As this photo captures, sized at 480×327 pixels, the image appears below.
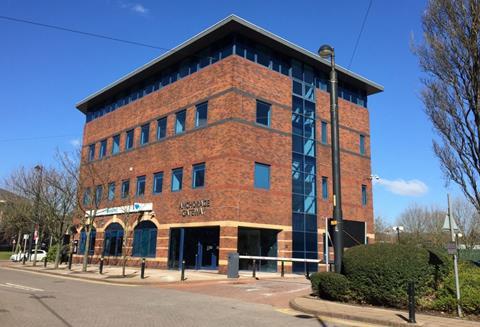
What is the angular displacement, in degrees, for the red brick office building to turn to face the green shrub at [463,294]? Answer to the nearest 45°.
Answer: approximately 45° to its left

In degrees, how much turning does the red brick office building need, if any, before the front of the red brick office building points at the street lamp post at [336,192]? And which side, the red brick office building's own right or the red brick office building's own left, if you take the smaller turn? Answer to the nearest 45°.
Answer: approximately 45° to the red brick office building's own left

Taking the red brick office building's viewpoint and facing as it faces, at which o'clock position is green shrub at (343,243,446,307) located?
The green shrub is roughly at 10 o'clock from the red brick office building.

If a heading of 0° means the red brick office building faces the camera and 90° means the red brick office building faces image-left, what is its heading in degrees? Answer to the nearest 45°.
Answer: approximately 45°

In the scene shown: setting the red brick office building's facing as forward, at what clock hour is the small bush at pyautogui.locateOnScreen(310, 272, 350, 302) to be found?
The small bush is roughly at 10 o'clock from the red brick office building.
